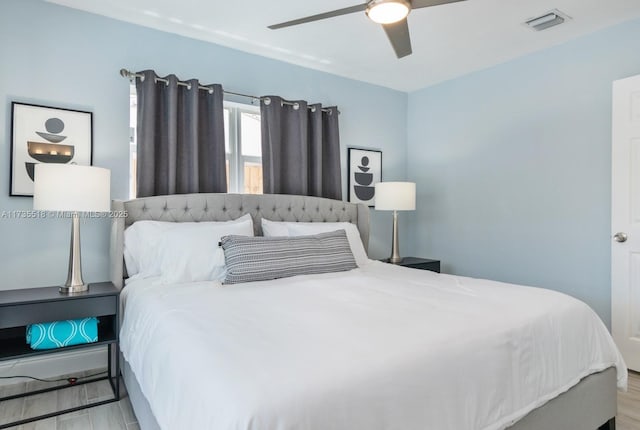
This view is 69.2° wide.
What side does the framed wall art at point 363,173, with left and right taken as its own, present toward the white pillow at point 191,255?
right

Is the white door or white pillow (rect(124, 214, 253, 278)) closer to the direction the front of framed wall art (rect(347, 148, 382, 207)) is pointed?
the white door

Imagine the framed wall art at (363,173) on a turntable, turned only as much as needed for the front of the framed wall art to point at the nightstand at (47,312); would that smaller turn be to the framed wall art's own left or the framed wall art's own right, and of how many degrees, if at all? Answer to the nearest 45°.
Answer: approximately 90° to the framed wall art's own right

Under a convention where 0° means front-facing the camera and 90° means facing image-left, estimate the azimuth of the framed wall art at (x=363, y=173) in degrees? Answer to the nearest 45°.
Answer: approximately 315°

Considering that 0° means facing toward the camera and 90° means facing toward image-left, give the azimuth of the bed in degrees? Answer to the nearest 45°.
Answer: approximately 315°
